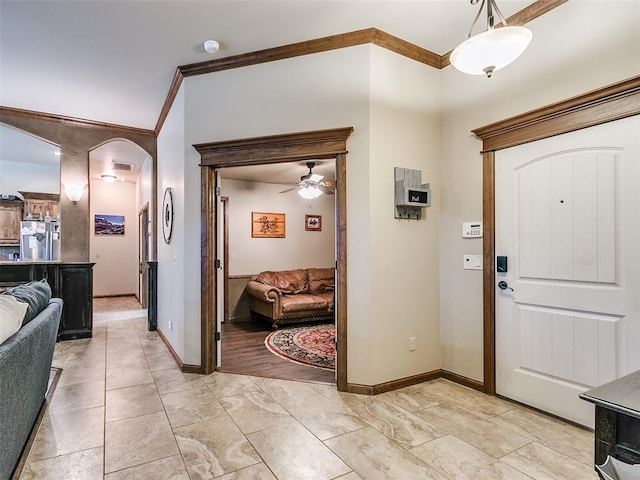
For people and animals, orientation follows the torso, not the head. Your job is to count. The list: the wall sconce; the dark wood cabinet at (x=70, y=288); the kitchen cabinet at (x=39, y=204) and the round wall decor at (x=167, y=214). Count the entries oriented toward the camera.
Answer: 3

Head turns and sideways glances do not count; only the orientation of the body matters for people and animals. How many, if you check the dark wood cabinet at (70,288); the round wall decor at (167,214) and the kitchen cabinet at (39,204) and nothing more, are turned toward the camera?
2

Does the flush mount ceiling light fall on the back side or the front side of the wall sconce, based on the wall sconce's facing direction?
on the back side

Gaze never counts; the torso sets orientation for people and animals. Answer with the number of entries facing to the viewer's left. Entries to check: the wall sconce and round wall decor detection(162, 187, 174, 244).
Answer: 1

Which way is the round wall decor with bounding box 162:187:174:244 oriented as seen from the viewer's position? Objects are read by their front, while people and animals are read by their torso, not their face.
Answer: to the viewer's left

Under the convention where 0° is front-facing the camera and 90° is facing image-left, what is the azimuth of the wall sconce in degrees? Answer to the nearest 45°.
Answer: approximately 0°

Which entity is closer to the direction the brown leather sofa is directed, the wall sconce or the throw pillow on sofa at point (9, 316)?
the throw pillow on sofa

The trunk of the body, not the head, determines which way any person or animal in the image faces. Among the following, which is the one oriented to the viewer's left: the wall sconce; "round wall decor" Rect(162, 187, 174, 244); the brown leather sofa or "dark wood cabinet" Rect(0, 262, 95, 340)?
the round wall decor

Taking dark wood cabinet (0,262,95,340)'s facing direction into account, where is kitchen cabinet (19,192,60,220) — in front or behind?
behind

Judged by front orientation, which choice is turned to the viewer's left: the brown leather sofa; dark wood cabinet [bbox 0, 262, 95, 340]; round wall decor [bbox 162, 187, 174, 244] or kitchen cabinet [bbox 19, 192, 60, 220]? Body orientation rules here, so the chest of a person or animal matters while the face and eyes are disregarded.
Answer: the round wall decor
